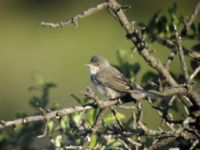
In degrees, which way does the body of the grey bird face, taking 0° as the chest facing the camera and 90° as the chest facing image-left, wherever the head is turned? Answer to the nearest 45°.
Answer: approximately 90°
